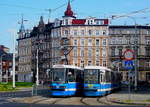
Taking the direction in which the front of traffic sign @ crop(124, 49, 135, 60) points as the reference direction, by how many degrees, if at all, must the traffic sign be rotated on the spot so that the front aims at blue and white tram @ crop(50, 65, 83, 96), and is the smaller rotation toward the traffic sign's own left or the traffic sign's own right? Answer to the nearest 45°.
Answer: approximately 135° to the traffic sign's own right

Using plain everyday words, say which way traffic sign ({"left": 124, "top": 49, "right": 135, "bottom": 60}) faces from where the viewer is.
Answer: facing the viewer

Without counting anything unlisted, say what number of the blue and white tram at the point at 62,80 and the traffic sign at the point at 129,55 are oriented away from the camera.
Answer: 0

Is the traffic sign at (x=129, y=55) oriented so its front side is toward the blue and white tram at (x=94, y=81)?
no

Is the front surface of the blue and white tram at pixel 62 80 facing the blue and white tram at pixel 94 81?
no

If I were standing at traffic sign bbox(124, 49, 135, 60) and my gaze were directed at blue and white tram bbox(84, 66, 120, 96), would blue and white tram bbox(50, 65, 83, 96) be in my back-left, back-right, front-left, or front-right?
front-left

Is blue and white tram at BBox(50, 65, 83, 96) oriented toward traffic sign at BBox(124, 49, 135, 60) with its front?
no
